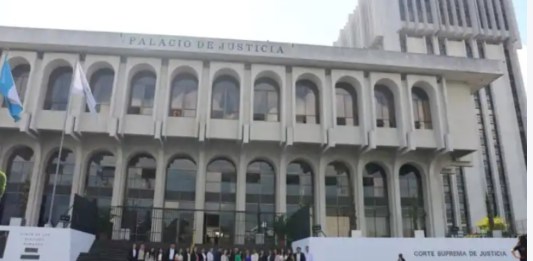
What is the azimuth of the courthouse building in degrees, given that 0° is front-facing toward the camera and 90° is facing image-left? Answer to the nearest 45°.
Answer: approximately 0°

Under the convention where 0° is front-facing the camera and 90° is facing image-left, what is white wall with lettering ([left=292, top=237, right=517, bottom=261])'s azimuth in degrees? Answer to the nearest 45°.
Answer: approximately 0°

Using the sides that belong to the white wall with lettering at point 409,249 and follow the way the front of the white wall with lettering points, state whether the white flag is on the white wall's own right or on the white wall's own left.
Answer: on the white wall's own right

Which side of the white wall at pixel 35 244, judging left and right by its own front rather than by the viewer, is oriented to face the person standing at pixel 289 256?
left

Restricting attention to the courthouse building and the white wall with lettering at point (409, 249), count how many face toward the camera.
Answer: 2

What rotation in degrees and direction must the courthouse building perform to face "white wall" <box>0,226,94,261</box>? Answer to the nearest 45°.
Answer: approximately 45° to its right

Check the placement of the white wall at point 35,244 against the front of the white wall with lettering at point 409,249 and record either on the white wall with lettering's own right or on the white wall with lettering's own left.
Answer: on the white wall with lettering's own right

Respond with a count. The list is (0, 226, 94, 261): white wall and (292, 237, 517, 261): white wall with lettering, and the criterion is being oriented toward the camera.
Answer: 2
